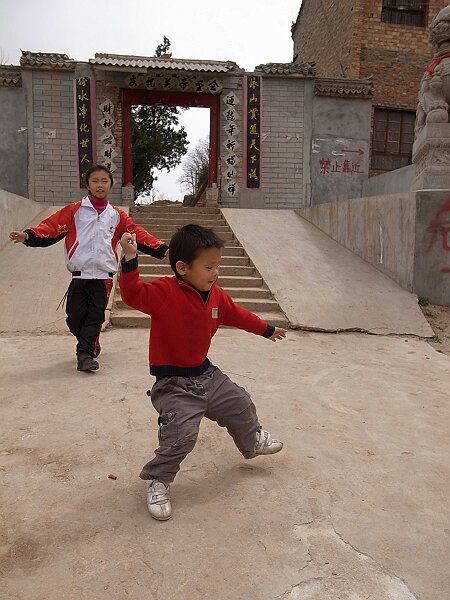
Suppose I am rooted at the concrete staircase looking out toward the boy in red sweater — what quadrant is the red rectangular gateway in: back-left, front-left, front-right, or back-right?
back-right

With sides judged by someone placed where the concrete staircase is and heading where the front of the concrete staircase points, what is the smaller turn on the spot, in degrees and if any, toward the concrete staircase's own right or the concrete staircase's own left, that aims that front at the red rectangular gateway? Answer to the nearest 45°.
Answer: approximately 180°

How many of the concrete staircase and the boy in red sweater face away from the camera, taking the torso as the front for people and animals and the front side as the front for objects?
0

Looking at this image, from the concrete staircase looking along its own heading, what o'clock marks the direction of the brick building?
The brick building is roughly at 7 o'clock from the concrete staircase.

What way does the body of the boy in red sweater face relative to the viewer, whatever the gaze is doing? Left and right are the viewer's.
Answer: facing the viewer and to the right of the viewer

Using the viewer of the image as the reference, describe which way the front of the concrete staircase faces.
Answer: facing the viewer

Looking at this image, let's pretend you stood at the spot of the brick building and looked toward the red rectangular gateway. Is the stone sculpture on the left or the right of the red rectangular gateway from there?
left

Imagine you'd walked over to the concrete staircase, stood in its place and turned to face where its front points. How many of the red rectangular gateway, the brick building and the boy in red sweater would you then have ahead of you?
1

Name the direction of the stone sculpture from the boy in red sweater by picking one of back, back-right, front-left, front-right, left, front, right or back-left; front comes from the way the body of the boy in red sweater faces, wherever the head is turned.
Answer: left

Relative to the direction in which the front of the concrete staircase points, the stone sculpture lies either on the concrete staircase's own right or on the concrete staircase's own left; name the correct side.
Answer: on the concrete staircase's own left

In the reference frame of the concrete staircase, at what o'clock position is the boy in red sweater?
The boy in red sweater is roughly at 12 o'clock from the concrete staircase.
